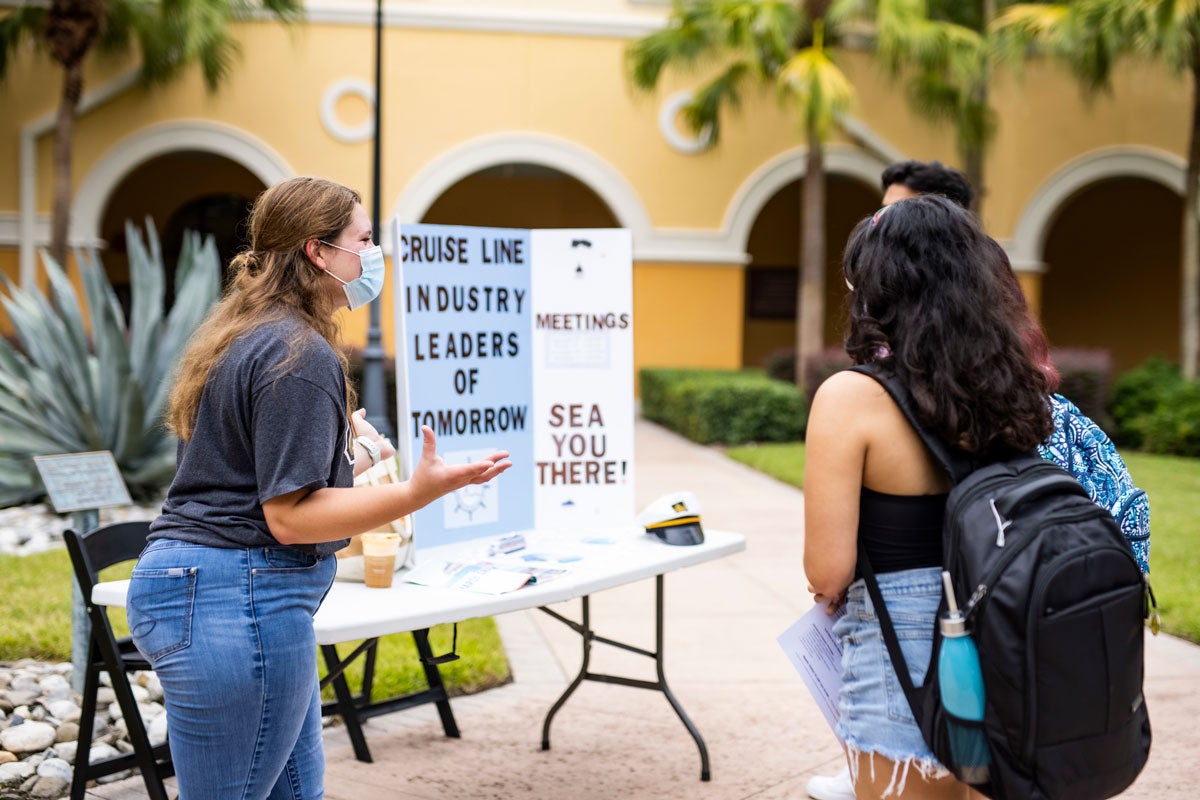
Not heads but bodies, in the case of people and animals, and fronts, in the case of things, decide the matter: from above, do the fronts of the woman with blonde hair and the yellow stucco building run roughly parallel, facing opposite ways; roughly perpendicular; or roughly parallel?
roughly perpendicular

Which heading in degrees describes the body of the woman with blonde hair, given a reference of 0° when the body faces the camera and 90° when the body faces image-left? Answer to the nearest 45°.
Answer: approximately 270°

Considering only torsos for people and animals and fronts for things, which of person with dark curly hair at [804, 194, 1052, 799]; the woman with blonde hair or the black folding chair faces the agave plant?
the person with dark curly hair

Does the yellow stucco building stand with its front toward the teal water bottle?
yes

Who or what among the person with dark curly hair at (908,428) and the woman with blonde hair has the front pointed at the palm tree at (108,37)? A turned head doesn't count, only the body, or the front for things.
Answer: the person with dark curly hair

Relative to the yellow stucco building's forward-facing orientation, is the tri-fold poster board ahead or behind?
ahead

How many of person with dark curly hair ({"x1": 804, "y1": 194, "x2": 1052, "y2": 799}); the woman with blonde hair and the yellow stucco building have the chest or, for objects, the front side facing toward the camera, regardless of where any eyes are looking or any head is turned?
1

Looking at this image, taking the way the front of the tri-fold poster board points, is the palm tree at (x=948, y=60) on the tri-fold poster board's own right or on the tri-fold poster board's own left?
on the tri-fold poster board's own left

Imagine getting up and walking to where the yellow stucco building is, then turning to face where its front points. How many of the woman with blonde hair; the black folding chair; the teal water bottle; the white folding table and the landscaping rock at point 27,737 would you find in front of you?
5

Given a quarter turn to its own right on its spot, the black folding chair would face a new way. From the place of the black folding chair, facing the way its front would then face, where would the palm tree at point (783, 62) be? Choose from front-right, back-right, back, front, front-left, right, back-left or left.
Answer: back

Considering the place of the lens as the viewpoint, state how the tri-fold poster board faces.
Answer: facing the viewer and to the right of the viewer

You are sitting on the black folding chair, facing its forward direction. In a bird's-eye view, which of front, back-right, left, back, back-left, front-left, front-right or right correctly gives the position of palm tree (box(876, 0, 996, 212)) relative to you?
left

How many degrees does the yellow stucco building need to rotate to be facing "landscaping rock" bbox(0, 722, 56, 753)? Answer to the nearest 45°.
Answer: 0° — it already faces it

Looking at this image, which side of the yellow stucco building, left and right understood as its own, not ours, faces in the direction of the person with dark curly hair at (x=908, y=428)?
front

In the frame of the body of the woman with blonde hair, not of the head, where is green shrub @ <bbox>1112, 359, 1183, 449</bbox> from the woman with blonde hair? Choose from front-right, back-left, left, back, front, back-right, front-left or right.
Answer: front-left

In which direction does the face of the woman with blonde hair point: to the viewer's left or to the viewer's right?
to the viewer's right

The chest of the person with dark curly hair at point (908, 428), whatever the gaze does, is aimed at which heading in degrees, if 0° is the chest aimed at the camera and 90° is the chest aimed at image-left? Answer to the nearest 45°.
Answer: approximately 135°
